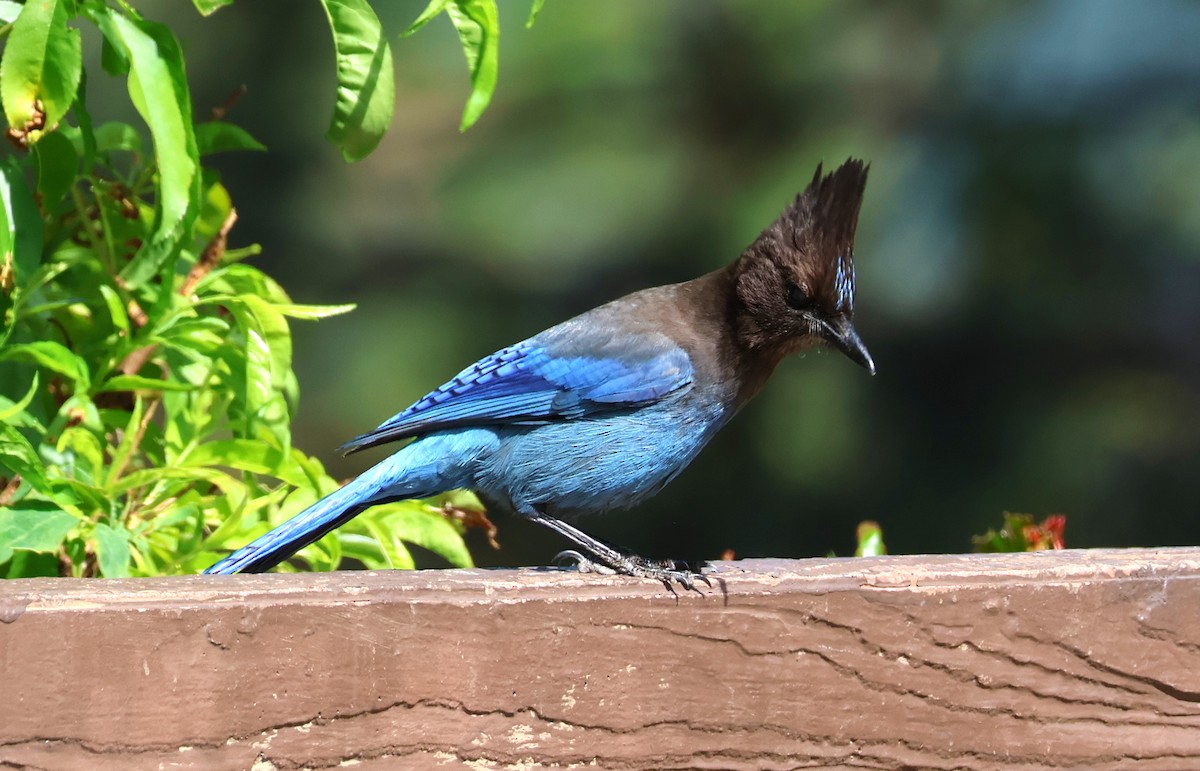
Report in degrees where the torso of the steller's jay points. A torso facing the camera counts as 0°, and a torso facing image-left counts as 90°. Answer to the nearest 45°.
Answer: approximately 270°
